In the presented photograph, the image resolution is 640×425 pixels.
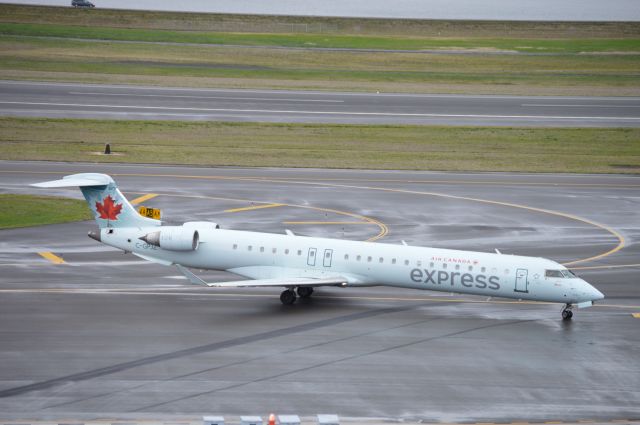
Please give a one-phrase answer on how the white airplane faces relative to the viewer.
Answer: facing to the right of the viewer

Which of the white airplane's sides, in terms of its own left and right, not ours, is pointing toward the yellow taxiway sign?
left
